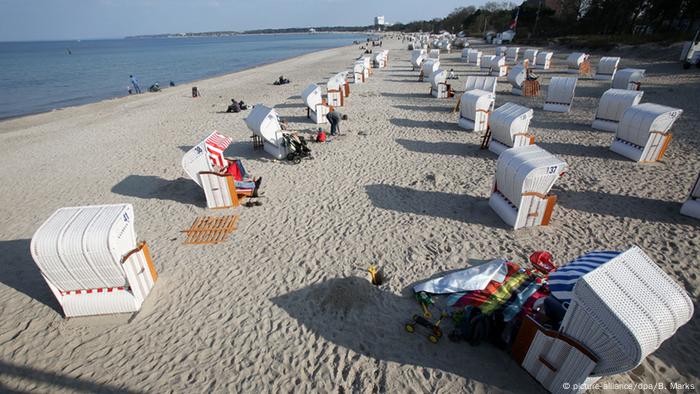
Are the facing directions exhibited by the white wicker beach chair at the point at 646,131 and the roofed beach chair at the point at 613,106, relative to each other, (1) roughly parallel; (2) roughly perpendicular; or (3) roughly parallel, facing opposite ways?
roughly parallel

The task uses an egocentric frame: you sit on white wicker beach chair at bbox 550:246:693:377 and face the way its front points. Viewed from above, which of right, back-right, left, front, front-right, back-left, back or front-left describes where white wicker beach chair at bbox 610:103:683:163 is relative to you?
front-right

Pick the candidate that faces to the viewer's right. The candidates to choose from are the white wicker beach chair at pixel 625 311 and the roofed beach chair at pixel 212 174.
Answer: the roofed beach chair

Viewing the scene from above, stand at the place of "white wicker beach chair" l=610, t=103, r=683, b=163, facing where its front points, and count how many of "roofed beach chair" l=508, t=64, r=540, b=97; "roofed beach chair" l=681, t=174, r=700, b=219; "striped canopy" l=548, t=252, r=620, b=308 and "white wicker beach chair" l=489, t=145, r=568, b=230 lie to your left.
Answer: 1

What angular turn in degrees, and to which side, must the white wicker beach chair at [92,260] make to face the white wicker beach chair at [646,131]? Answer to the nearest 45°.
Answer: approximately 45° to its right

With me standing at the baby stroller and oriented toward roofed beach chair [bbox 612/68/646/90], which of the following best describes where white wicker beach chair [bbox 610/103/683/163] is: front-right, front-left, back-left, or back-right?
front-right

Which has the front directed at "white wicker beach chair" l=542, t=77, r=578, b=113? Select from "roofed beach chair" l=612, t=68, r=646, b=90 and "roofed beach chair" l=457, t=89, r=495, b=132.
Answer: "roofed beach chair" l=457, t=89, r=495, b=132

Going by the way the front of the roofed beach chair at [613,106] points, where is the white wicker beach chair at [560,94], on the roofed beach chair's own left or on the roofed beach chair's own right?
on the roofed beach chair's own left

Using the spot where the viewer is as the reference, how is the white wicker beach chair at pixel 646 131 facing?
facing away from the viewer and to the right of the viewer

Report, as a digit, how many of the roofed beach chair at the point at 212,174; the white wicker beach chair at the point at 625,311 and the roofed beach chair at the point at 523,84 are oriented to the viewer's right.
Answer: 2

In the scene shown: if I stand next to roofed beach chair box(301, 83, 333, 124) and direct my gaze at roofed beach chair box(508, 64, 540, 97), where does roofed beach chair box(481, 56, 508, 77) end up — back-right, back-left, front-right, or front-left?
front-left

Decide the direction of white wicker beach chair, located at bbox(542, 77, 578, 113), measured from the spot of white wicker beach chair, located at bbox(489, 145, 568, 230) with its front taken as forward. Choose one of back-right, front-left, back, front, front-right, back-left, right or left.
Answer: front-left

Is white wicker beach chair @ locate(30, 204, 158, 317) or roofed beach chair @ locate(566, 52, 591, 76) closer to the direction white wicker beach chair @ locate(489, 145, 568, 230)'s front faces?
the roofed beach chair

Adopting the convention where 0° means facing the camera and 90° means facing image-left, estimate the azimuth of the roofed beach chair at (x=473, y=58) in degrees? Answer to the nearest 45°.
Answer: approximately 225°
